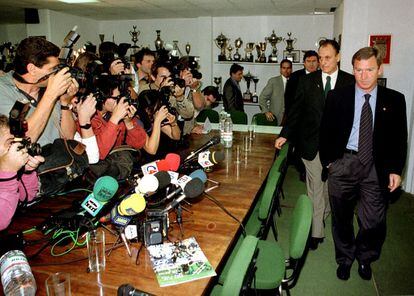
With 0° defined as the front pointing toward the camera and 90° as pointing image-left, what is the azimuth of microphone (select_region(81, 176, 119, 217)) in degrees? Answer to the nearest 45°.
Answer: approximately 270°

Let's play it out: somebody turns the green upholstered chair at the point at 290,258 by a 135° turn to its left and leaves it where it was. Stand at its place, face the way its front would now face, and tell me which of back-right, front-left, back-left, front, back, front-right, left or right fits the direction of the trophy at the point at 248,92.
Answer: back-left

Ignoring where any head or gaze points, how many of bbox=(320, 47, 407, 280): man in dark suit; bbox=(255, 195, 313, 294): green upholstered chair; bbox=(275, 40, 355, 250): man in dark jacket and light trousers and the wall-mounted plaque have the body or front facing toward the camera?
3

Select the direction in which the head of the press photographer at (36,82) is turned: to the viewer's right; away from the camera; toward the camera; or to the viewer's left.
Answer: to the viewer's right

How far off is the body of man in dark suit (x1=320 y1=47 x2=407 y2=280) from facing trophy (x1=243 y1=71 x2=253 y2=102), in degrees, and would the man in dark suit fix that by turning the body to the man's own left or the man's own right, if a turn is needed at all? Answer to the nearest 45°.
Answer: approximately 135° to the man's own right

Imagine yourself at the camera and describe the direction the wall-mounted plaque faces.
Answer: facing the viewer

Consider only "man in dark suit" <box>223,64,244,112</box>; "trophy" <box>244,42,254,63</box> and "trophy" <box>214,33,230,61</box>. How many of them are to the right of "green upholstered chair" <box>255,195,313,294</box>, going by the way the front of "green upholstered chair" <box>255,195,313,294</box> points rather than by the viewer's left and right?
3

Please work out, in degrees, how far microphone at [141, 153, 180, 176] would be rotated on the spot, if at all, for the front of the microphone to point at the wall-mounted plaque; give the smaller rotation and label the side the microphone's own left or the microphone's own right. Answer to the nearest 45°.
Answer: approximately 45° to the microphone's own left

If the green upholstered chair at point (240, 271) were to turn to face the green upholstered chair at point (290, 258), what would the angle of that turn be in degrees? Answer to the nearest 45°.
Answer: approximately 135° to its right

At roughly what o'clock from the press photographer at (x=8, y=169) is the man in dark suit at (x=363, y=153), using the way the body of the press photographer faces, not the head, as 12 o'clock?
The man in dark suit is roughly at 12 o'clock from the press photographer.

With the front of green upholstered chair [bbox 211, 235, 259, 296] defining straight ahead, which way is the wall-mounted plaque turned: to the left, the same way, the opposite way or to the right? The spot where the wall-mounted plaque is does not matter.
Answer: to the left

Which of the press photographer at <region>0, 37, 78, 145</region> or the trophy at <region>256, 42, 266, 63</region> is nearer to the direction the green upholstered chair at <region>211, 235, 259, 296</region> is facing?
the press photographer

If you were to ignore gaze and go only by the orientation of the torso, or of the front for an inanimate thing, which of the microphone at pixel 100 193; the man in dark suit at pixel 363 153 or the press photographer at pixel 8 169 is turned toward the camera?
the man in dark suit

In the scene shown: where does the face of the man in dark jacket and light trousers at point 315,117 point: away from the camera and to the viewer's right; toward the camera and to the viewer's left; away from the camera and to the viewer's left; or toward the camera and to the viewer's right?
toward the camera and to the viewer's left

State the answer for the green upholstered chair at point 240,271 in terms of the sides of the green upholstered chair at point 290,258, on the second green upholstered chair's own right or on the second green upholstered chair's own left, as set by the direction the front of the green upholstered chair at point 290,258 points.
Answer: on the second green upholstered chair's own left

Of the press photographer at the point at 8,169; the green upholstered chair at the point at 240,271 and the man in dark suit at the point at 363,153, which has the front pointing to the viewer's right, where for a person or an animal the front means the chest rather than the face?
the press photographer

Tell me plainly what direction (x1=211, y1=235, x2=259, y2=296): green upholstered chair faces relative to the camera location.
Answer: facing to the left of the viewer
